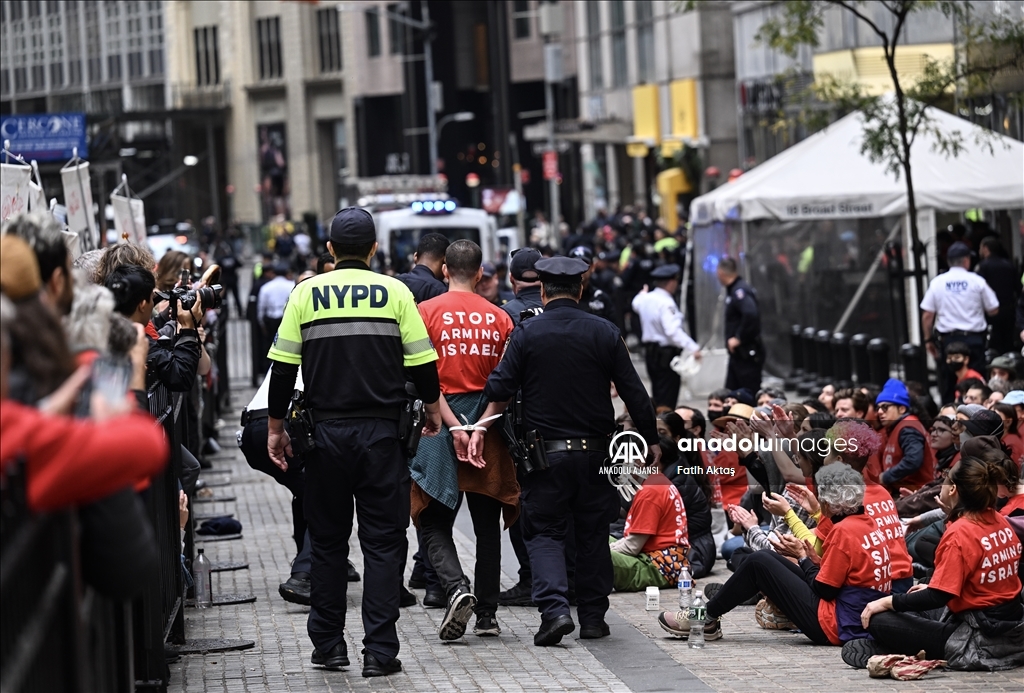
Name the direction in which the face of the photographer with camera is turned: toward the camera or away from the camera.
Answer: away from the camera

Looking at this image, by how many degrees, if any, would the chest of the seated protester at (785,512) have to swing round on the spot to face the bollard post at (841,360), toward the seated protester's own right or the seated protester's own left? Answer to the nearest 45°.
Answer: approximately 90° to the seated protester's own right

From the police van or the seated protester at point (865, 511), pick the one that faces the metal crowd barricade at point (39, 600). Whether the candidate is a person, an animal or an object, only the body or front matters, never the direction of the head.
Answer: the police van

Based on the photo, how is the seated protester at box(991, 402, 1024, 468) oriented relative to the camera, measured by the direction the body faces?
to the viewer's left

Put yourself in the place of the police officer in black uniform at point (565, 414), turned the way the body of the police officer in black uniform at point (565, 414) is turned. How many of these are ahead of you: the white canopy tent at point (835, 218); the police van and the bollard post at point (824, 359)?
3

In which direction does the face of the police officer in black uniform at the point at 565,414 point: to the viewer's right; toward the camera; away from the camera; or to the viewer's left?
away from the camera

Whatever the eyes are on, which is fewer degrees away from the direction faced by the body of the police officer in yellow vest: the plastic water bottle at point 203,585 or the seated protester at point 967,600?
the plastic water bottle

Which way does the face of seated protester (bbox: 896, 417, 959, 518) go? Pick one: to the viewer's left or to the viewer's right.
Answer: to the viewer's left

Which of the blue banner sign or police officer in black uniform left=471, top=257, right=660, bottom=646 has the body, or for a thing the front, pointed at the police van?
the police officer in black uniform

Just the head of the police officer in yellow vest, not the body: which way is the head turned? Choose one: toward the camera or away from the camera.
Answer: away from the camera

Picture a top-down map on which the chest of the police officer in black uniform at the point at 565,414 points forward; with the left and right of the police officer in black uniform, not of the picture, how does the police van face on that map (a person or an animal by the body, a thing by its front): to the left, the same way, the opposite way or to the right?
the opposite way

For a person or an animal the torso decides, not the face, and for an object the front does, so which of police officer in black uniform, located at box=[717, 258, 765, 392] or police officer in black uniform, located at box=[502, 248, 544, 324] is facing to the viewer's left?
police officer in black uniform, located at box=[717, 258, 765, 392]

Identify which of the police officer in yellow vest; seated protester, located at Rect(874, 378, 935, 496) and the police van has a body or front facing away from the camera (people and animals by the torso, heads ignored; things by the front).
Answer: the police officer in yellow vest

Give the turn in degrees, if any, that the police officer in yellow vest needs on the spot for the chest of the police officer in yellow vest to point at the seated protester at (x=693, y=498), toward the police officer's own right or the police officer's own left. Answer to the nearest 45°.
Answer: approximately 45° to the police officer's own right

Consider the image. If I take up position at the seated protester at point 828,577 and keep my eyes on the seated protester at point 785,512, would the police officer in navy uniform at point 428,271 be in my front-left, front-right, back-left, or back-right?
front-left

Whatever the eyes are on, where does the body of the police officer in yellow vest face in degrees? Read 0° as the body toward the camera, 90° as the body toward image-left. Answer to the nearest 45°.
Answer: approximately 180°

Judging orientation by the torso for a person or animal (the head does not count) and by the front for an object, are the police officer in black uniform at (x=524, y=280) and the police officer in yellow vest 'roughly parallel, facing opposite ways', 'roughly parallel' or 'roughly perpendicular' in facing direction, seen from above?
roughly parallel

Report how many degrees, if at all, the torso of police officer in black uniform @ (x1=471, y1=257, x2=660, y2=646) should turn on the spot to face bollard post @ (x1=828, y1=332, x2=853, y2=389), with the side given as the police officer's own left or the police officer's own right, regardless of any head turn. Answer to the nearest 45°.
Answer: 0° — they already face it

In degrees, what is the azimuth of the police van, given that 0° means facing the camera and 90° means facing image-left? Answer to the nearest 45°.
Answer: approximately 0°

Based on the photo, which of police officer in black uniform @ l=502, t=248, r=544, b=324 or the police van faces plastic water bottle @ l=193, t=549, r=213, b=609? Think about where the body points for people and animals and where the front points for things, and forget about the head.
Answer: the police van
